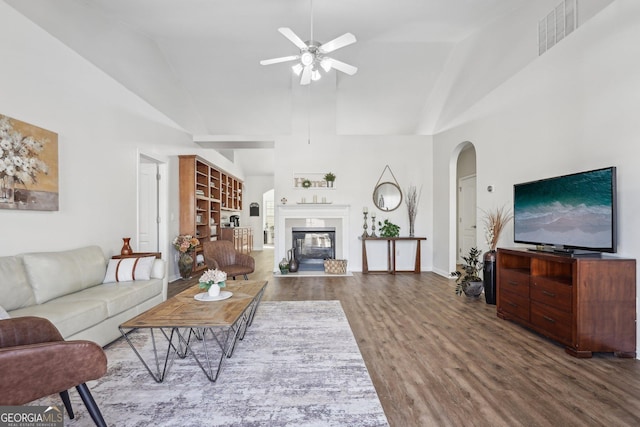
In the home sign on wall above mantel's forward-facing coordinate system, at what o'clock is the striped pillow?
The striped pillow is roughly at 1 o'clock from the home sign on wall above mantel.

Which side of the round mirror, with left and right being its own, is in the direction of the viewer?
front

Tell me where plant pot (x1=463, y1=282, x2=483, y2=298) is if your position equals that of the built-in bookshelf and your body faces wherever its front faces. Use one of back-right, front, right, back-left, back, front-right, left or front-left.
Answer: front

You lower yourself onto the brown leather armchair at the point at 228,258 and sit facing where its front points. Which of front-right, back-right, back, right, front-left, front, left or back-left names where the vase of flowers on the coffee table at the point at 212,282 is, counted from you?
front-right

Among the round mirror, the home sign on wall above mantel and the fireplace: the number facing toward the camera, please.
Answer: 3

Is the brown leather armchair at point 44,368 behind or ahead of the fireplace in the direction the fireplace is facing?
ahead

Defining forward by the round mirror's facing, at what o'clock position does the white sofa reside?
The white sofa is roughly at 1 o'clock from the round mirror.

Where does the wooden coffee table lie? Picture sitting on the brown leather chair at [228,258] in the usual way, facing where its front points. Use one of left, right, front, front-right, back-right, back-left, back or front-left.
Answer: front-right

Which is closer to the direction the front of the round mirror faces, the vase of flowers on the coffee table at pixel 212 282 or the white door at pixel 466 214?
the vase of flowers on the coffee table

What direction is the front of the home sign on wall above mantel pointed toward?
toward the camera

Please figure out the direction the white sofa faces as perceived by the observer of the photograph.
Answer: facing the viewer and to the right of the viewer

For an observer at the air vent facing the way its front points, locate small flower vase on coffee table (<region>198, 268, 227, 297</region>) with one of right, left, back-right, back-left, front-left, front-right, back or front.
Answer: front

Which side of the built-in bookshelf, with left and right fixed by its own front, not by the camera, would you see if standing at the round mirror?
front
